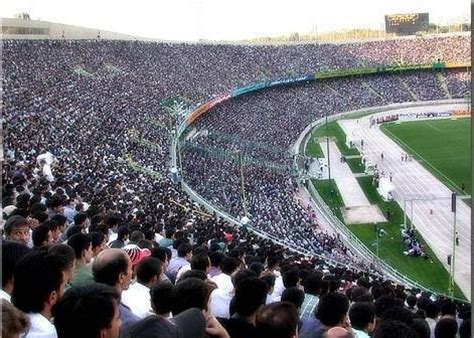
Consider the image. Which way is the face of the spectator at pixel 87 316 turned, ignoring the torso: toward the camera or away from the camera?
away from the camera

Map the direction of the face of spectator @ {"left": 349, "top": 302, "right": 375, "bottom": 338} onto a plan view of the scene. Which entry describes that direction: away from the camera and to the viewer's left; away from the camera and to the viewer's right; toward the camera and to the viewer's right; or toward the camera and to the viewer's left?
away from the camera and to the viewer's right

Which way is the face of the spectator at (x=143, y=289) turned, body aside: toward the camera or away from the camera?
away from the camera

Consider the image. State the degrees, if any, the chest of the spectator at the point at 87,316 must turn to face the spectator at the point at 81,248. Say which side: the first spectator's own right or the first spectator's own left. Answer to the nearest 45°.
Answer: approximately 45° to the first spectator's own left

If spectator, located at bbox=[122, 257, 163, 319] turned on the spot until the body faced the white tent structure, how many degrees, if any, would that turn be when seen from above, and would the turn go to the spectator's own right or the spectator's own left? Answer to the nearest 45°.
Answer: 0° — they already face it

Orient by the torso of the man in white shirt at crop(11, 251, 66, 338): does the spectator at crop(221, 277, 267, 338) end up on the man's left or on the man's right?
on the man's right

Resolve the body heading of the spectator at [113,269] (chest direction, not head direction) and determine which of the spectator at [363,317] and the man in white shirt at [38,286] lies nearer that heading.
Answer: the spectator
